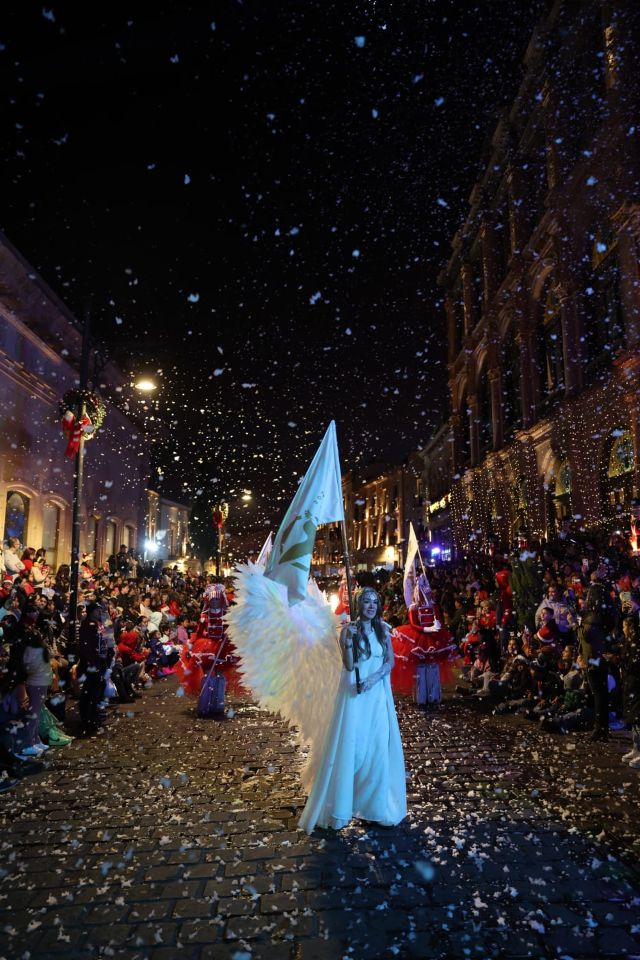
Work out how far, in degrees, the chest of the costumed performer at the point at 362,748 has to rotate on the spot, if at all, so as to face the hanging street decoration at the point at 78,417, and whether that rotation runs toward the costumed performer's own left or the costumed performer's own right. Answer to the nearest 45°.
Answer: approximately 180°

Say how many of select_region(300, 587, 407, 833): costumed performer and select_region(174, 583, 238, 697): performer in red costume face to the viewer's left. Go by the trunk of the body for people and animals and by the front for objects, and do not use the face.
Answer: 0

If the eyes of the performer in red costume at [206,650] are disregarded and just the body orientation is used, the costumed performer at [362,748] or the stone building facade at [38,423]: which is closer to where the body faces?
the costumed performer

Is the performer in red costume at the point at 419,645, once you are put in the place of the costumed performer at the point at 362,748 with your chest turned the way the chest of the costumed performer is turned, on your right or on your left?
on your left

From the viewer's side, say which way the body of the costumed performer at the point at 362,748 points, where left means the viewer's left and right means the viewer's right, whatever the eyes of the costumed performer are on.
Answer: facing the viewer and to the right of the viewer

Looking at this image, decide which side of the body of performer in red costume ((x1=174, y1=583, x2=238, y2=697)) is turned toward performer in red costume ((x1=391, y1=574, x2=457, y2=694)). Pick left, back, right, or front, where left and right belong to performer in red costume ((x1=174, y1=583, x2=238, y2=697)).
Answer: left

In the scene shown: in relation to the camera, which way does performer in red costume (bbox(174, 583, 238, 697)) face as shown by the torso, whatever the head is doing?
toward the camera

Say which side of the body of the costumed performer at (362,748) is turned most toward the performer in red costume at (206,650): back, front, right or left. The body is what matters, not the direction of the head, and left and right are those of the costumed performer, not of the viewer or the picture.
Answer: back

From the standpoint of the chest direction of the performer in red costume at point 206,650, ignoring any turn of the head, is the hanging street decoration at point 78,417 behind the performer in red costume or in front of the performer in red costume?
behind
